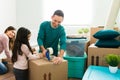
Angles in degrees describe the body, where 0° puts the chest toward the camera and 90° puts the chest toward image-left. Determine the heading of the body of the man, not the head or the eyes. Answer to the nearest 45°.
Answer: approximately 0°

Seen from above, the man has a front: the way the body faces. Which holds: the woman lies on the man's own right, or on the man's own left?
on the man's own right

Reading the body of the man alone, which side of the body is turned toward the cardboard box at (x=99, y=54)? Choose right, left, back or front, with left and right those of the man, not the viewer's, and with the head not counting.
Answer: left
